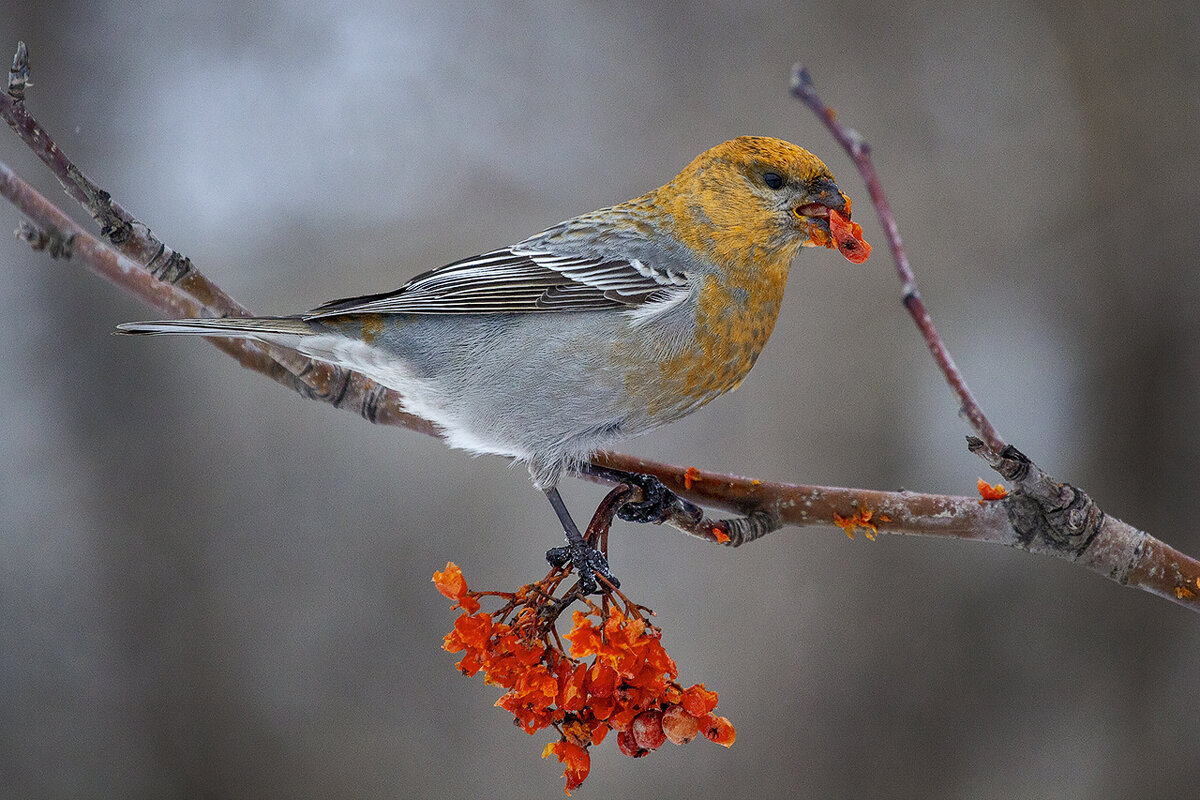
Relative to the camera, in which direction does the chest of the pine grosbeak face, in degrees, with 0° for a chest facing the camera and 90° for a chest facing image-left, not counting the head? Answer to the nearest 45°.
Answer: approximately 270°
